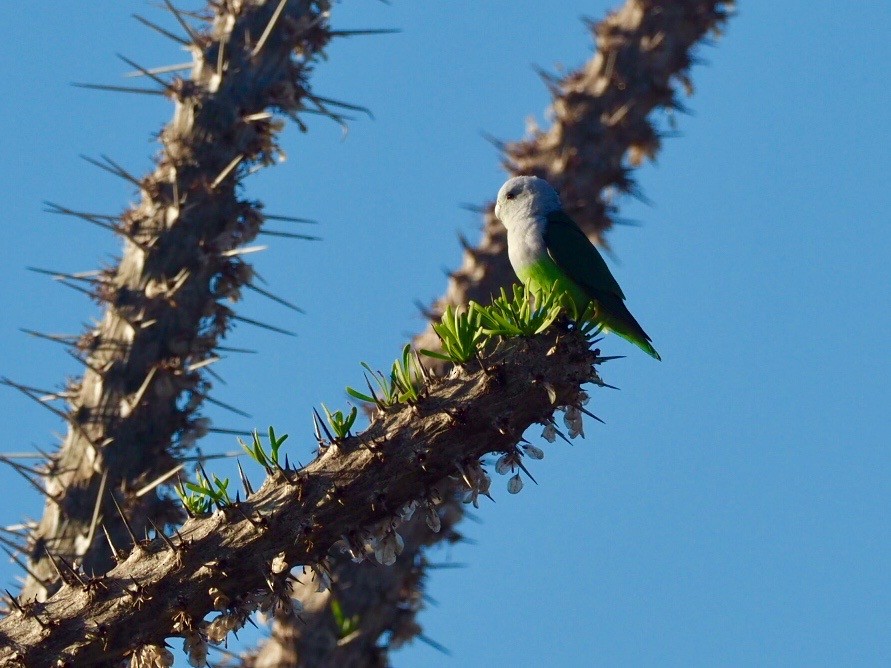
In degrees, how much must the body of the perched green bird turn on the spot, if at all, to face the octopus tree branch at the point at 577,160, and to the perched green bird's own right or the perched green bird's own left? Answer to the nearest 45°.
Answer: approximately 90° to the perched green bird's own right

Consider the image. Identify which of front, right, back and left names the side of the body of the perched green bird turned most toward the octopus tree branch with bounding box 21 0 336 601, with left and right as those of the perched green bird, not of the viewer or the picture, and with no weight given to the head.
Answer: front

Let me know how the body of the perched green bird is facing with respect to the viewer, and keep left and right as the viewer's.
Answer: facing to the left of the viewer
